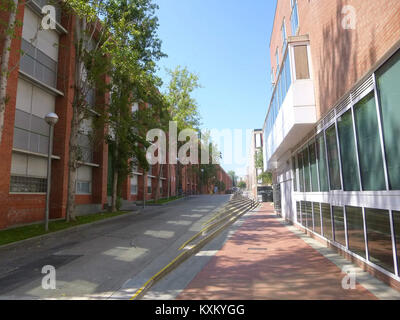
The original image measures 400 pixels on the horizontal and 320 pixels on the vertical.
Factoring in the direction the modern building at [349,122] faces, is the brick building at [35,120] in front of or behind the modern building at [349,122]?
in front

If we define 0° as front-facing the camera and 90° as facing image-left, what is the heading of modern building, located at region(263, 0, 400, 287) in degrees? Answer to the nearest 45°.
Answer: approximately 90°
